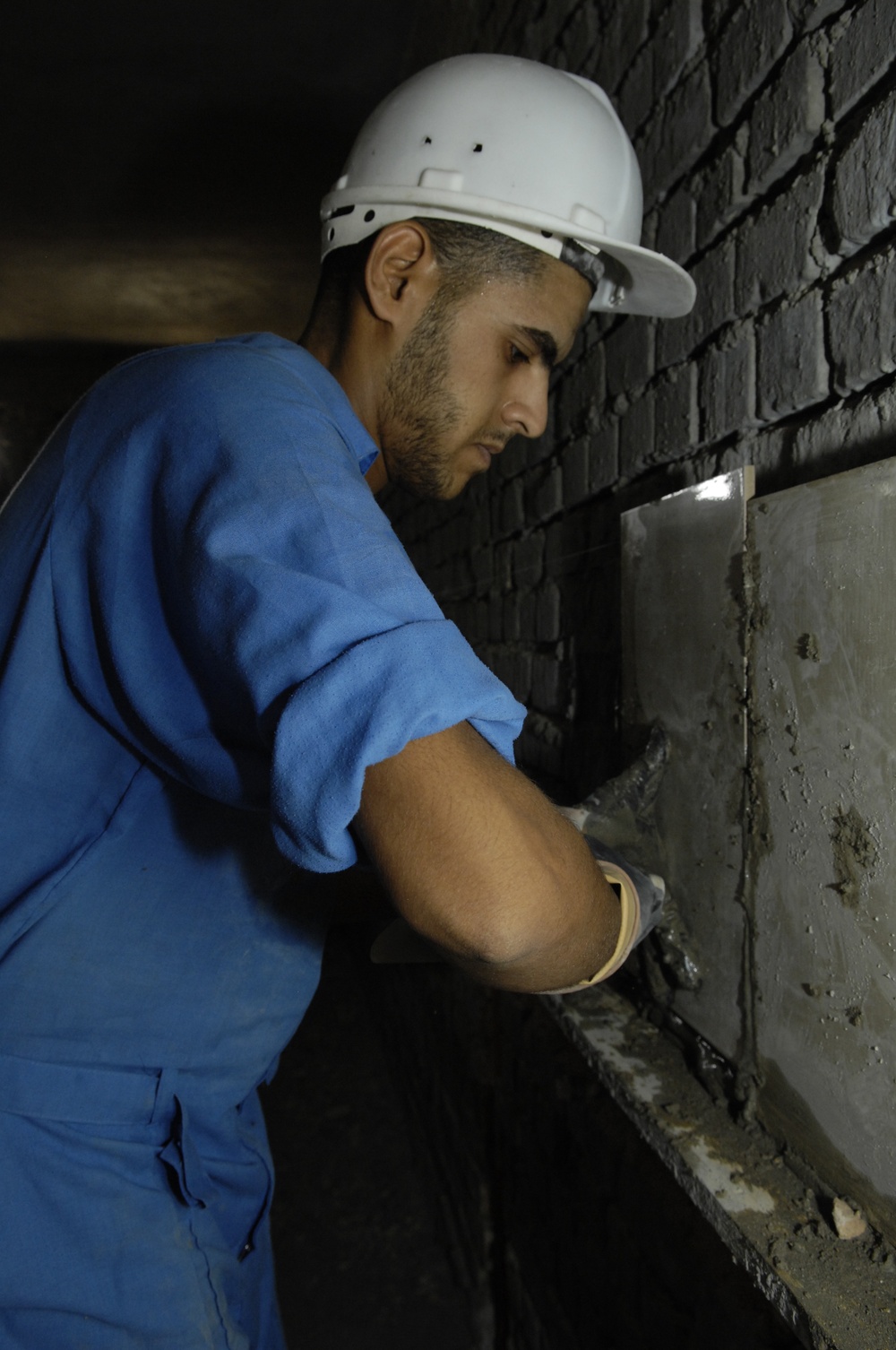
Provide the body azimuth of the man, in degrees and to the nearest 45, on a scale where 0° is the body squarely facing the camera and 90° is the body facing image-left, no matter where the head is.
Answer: approximately 270°

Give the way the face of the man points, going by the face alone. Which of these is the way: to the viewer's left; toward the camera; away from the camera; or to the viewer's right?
to the viewer's right
